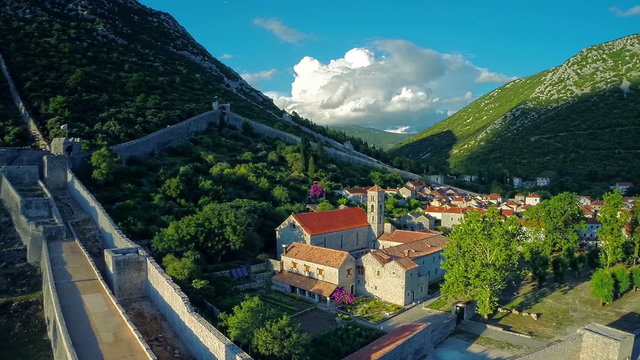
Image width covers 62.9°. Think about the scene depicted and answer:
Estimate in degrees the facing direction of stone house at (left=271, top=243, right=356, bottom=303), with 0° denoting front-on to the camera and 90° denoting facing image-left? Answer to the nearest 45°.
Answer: approximately 45°

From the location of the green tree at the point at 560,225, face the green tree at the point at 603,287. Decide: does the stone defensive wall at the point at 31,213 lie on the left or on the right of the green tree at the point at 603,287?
right

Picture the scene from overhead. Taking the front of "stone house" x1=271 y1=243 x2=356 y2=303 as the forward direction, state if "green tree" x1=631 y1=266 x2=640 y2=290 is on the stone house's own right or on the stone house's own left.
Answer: on the stone house's own left

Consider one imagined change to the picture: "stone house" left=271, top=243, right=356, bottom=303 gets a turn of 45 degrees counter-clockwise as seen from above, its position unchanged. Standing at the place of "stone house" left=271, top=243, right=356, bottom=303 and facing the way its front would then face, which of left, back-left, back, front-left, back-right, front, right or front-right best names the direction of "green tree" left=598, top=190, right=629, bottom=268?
left

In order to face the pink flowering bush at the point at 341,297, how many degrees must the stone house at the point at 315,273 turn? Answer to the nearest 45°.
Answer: approximately 90° to its left

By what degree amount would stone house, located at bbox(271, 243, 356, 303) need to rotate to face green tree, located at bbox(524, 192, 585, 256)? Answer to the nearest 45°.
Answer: approximately 135° to its left

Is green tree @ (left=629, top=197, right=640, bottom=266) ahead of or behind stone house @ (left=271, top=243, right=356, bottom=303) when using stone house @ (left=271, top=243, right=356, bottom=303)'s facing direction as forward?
behind

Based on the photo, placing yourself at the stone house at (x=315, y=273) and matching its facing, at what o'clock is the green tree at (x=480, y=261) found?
The green tree is roughly at 8 o'clock from the stone house.
